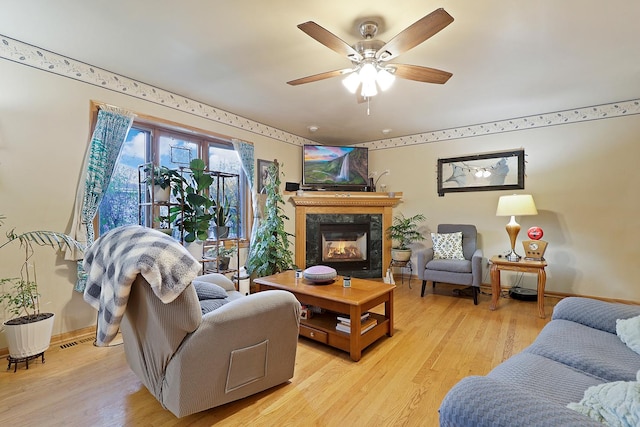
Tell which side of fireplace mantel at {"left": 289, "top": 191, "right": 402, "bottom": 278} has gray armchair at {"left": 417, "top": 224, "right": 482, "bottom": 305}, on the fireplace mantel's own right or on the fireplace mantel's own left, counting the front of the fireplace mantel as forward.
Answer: on the fireplace mantel's own left

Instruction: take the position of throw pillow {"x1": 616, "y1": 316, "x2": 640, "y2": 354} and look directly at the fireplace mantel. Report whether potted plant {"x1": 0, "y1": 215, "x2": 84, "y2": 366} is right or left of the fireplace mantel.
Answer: left

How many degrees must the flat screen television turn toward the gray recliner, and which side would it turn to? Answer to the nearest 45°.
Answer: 0° — it already faces it

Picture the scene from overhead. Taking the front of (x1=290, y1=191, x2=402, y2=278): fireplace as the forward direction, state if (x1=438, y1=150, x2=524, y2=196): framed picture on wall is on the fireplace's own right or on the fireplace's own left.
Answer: on the fireplace's own left

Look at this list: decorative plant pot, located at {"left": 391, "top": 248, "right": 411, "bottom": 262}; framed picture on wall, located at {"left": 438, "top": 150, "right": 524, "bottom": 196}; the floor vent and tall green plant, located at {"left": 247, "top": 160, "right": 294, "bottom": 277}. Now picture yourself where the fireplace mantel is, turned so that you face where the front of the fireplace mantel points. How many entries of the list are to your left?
2

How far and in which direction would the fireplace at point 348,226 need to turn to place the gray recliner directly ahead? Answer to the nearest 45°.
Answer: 0° — it already faces it

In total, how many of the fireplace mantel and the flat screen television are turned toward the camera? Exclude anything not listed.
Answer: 2

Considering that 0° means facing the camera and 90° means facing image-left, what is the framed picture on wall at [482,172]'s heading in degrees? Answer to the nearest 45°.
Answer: approximately 45°
